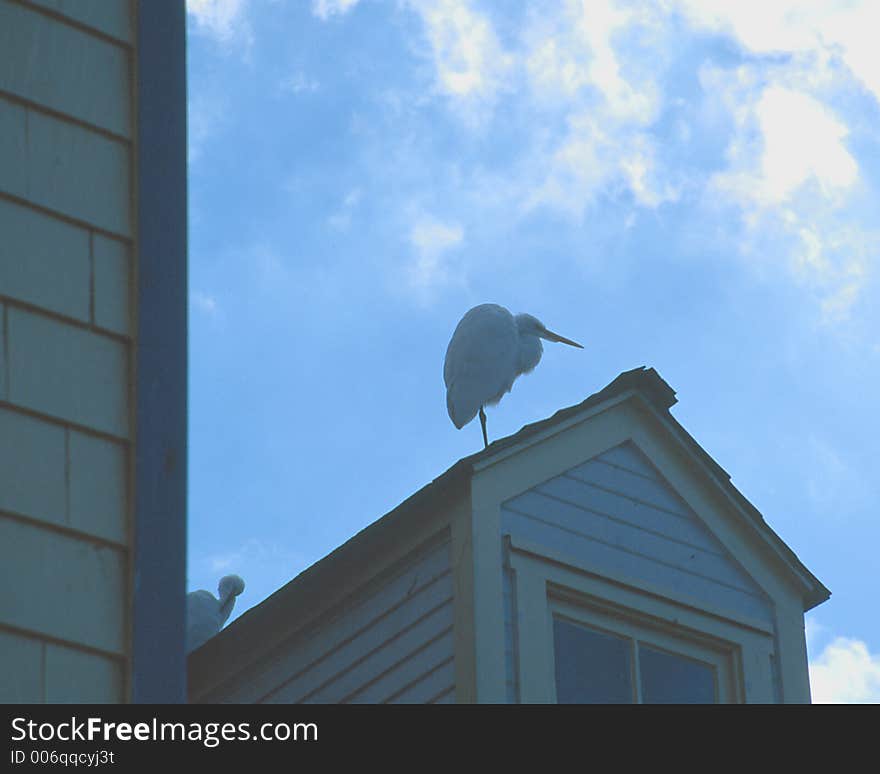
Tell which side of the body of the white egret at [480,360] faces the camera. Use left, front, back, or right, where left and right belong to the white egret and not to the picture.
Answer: right

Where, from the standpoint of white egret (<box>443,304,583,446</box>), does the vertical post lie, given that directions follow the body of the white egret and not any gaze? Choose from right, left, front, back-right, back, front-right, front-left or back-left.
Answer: right

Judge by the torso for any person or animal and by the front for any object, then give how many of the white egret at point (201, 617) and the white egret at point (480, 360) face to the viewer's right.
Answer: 2

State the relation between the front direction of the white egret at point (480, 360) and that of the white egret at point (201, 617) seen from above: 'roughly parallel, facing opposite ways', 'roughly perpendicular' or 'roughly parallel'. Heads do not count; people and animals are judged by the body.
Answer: roughly parallel

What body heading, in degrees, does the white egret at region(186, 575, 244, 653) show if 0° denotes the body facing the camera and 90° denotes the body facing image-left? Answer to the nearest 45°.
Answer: approximately 270°

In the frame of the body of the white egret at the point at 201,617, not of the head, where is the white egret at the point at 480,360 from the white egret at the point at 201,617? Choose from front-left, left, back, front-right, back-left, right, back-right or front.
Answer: front

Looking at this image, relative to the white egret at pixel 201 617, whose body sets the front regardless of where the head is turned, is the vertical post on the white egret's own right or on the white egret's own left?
on the white egret's own right

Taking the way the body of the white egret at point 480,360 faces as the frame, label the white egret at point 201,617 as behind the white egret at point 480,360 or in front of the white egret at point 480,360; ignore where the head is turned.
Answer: behind
